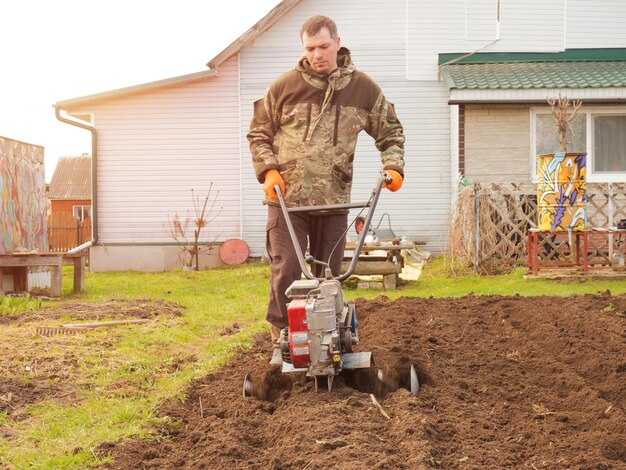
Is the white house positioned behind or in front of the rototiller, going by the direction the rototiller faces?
behind

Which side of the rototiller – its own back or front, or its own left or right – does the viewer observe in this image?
front

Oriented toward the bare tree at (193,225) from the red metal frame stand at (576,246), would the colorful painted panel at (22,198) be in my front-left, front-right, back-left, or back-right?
front-left

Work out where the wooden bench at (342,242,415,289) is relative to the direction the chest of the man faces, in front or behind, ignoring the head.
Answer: behind

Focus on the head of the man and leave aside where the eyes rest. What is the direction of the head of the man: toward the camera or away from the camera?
toward the camera

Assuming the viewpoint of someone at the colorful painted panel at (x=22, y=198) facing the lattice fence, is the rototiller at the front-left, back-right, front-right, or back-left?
front-right

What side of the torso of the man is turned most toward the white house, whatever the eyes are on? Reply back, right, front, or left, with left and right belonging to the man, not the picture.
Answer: back

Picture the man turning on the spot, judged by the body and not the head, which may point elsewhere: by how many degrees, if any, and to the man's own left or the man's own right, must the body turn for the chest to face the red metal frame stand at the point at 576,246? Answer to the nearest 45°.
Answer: approximately 135° to the man's own left

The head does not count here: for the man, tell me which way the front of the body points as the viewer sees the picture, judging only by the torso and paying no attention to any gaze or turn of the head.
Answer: toward the camera
